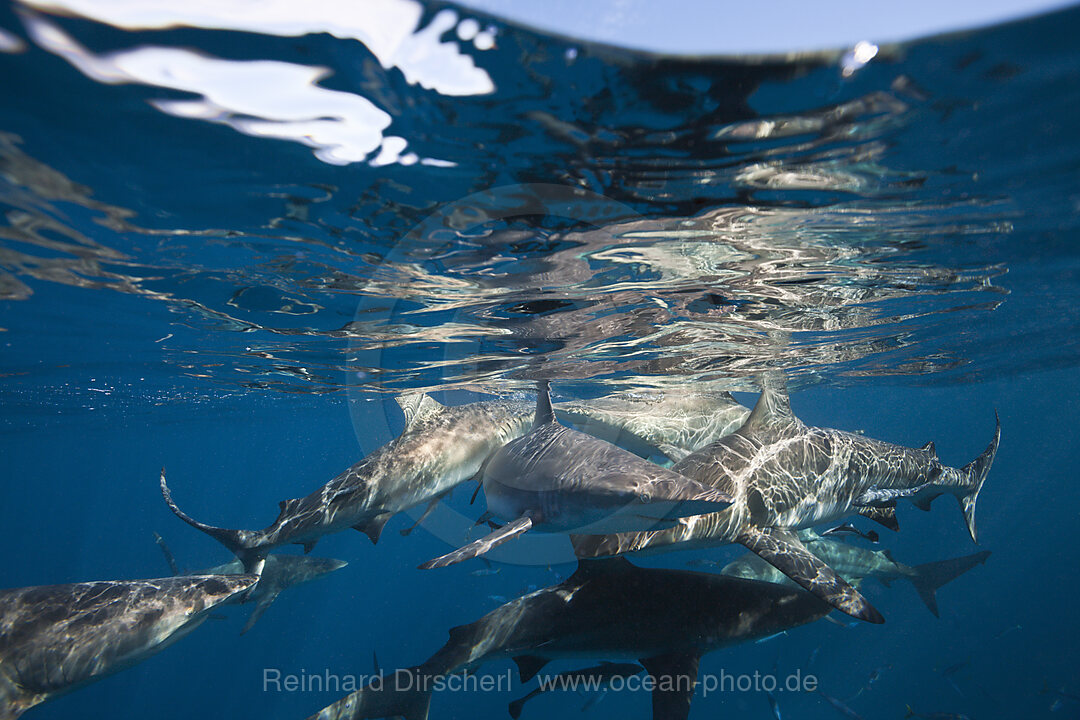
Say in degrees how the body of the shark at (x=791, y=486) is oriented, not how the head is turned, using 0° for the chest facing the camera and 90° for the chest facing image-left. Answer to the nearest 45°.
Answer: approximately 45°

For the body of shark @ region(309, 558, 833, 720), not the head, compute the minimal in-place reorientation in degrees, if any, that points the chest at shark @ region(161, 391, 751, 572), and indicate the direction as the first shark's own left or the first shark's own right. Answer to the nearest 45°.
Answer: approximately 135° to the first shark's own left

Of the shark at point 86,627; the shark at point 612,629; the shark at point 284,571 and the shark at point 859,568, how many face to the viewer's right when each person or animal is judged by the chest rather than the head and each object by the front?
3

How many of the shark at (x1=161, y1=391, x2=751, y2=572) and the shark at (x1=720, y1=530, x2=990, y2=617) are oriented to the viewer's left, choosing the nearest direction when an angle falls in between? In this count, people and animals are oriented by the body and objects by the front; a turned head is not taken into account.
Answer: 1

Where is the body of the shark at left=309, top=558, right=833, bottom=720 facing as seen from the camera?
to the viewer's right

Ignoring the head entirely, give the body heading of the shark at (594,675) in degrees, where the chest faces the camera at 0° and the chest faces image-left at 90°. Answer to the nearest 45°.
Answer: approximately 270°

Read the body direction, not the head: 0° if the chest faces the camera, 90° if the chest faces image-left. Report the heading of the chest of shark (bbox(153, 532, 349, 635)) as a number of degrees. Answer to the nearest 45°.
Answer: approximately 270°

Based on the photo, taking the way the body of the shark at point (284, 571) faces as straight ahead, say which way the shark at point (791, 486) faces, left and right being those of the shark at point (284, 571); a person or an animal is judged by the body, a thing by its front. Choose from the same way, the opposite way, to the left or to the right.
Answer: the opposite way

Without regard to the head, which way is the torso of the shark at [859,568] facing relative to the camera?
to the viewer's left

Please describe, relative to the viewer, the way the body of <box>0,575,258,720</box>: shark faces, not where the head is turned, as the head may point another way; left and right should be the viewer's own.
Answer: facing to the right of the viewer

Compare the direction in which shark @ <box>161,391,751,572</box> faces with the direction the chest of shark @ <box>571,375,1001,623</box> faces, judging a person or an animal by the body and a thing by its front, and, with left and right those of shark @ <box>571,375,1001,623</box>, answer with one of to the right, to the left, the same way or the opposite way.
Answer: the opposite way
